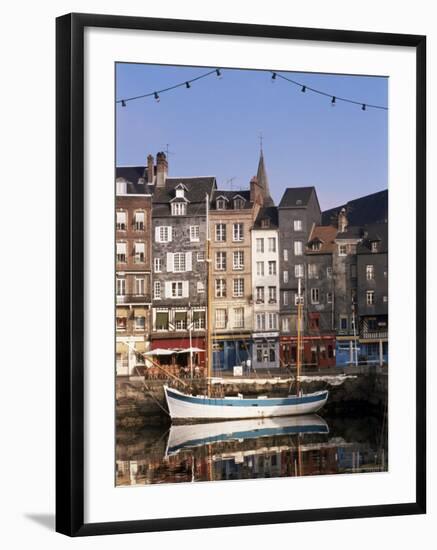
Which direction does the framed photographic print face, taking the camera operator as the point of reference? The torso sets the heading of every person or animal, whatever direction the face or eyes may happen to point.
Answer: facing the viewer and to the right of the viewer
